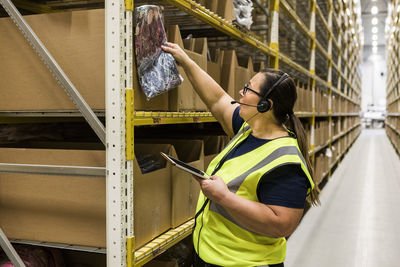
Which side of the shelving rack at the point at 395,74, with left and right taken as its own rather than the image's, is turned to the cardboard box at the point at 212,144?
left

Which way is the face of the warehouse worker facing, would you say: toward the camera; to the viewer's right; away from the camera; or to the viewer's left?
to the viewer's left

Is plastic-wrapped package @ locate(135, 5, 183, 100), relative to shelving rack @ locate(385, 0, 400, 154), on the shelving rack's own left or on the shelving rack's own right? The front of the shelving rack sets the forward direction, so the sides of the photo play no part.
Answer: on the shelving rack's own left

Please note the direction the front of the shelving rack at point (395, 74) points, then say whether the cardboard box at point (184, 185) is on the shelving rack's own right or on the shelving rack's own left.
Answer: on the shelving rack's own left

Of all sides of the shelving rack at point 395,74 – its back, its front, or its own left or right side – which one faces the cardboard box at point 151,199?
left

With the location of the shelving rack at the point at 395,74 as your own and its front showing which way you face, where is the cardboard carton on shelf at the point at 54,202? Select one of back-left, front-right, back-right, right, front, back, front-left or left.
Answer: left

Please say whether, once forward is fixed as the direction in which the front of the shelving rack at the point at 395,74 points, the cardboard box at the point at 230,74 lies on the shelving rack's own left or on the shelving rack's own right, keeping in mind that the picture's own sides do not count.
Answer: on the shelving rack's own left

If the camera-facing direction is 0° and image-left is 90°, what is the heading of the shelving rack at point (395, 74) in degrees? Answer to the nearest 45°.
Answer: approximately 90°
